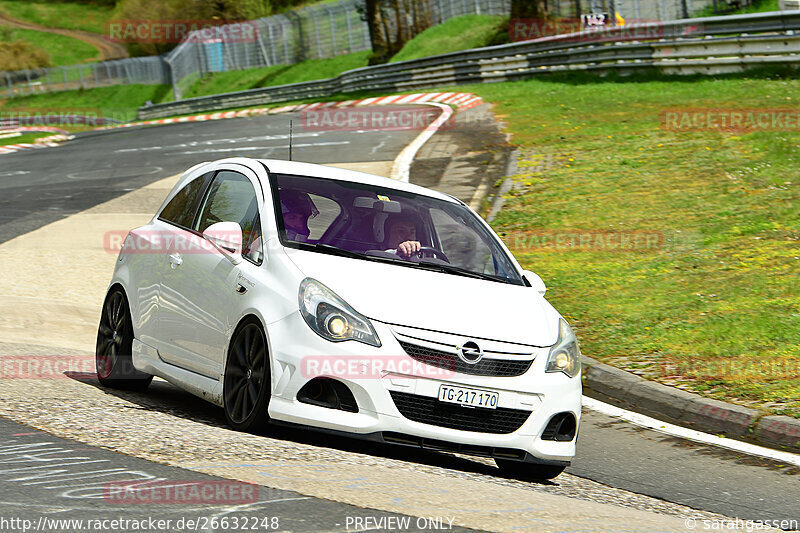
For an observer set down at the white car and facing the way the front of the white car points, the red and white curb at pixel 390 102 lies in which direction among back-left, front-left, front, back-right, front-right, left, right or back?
back-left

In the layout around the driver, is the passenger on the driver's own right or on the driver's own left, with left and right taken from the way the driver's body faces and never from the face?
on the driver's own right

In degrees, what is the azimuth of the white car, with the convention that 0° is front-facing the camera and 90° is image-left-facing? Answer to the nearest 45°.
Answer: approximately 315°

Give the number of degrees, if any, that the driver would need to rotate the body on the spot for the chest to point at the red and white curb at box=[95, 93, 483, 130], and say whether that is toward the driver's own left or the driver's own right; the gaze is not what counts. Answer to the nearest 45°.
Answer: approximately 135° to the driver's own left

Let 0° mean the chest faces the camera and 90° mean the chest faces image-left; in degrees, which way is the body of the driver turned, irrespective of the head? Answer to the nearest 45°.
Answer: approximately 315°
